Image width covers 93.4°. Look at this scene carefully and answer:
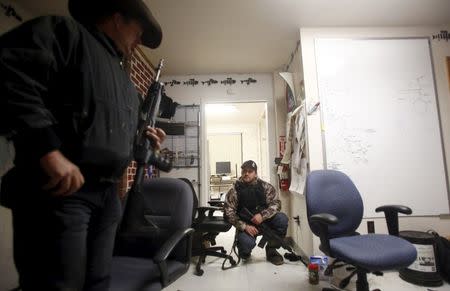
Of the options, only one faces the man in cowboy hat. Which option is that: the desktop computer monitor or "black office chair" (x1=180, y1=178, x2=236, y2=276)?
the desktop computer monitor

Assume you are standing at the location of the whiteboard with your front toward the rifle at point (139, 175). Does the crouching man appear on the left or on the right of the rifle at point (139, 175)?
right

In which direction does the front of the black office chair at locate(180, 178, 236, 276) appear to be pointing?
to the viewer's right

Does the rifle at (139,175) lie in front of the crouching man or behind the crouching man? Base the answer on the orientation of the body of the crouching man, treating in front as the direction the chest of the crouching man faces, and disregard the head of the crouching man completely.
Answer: in front

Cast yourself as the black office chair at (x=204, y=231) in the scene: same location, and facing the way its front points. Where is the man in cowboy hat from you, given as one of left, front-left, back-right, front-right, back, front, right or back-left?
right

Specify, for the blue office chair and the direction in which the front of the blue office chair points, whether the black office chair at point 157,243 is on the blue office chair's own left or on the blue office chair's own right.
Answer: on the blue office chair's own right

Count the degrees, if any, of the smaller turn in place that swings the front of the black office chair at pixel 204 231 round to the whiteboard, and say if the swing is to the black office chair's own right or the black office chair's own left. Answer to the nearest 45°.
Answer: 0° — it already faces it

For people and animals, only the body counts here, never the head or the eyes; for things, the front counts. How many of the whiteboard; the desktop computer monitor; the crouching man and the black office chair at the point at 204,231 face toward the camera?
3

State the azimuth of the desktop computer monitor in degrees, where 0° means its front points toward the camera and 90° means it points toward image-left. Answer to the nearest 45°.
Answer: approximately 0°

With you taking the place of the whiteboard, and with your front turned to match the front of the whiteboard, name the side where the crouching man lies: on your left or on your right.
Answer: on your right

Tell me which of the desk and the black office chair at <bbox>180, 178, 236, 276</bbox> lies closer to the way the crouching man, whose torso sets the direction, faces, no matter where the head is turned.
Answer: the black office chair
